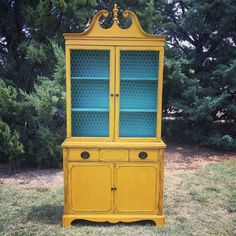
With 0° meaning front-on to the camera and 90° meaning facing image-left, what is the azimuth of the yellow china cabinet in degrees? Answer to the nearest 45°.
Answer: approximately 0°
